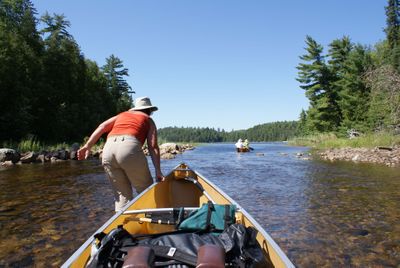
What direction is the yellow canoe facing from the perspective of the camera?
away from the camera

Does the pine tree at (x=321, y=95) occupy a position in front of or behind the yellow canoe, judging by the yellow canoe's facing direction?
in front

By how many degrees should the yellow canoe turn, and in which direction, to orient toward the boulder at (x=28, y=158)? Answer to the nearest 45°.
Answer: approximately 45° to its left

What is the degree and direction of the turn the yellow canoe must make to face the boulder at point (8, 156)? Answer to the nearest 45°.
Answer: approximately 45° to its left
